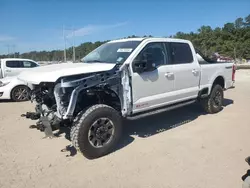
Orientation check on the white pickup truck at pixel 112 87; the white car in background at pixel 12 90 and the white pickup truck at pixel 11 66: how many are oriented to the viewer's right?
1

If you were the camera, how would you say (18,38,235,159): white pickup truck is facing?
facing the viewer and to the left of the viewer

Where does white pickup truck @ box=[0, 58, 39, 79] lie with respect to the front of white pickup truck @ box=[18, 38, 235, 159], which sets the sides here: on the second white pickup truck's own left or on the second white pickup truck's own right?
on the second white pickup truck's own right

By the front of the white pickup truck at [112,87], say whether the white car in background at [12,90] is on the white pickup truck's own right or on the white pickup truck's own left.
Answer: on the white pickup truck's own right

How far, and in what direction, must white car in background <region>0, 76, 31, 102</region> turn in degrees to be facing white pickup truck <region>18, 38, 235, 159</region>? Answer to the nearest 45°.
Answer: approximately 45° to its left
